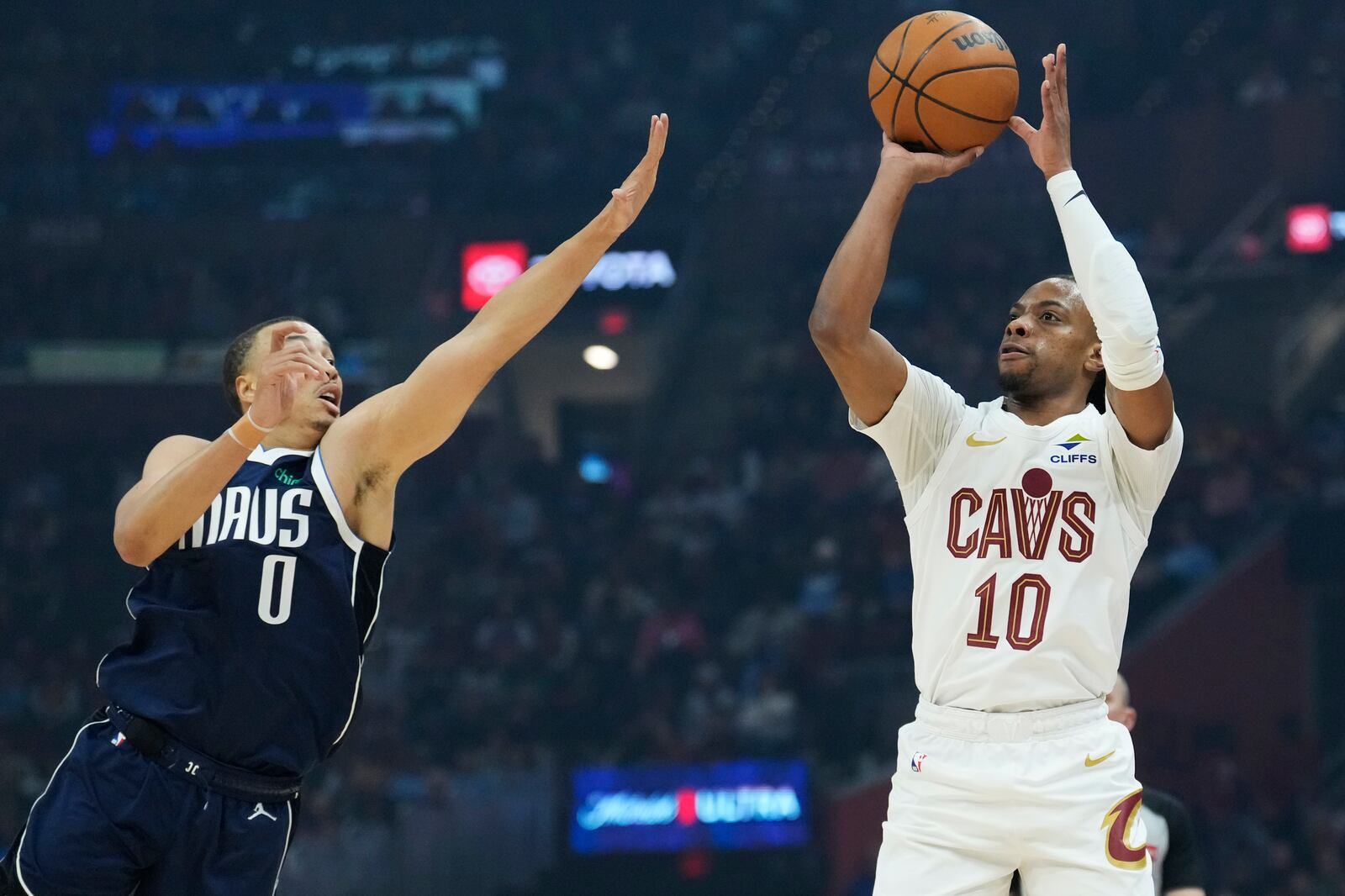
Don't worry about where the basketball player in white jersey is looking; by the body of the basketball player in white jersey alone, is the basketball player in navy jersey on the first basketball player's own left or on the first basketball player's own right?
on the first basketball player's own right

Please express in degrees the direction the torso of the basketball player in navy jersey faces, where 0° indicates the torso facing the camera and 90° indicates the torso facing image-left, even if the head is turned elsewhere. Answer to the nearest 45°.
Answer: approximately 0°

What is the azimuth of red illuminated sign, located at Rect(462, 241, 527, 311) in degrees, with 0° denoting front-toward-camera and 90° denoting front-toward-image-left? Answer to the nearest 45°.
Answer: approximately 0°

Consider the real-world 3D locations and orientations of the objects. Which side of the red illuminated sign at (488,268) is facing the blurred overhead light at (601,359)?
left

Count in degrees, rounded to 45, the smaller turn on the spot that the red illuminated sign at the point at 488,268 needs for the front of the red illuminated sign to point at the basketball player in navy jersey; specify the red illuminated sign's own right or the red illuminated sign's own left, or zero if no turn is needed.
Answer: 0° — it already faces them

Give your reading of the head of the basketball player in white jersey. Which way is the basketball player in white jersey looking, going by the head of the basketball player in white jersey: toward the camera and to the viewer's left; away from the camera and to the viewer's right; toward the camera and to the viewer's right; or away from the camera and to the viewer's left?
toward the camera and to the viewer's left

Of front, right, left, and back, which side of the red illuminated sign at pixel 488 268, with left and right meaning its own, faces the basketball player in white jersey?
front

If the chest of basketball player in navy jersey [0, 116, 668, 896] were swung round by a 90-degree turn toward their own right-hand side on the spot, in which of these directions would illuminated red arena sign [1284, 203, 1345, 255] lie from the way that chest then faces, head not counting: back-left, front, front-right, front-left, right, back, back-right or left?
back-right

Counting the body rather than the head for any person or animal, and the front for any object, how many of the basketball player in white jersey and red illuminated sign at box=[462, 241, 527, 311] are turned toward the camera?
2

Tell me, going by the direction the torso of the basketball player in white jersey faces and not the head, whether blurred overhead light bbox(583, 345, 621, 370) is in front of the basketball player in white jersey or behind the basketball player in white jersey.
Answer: behind
